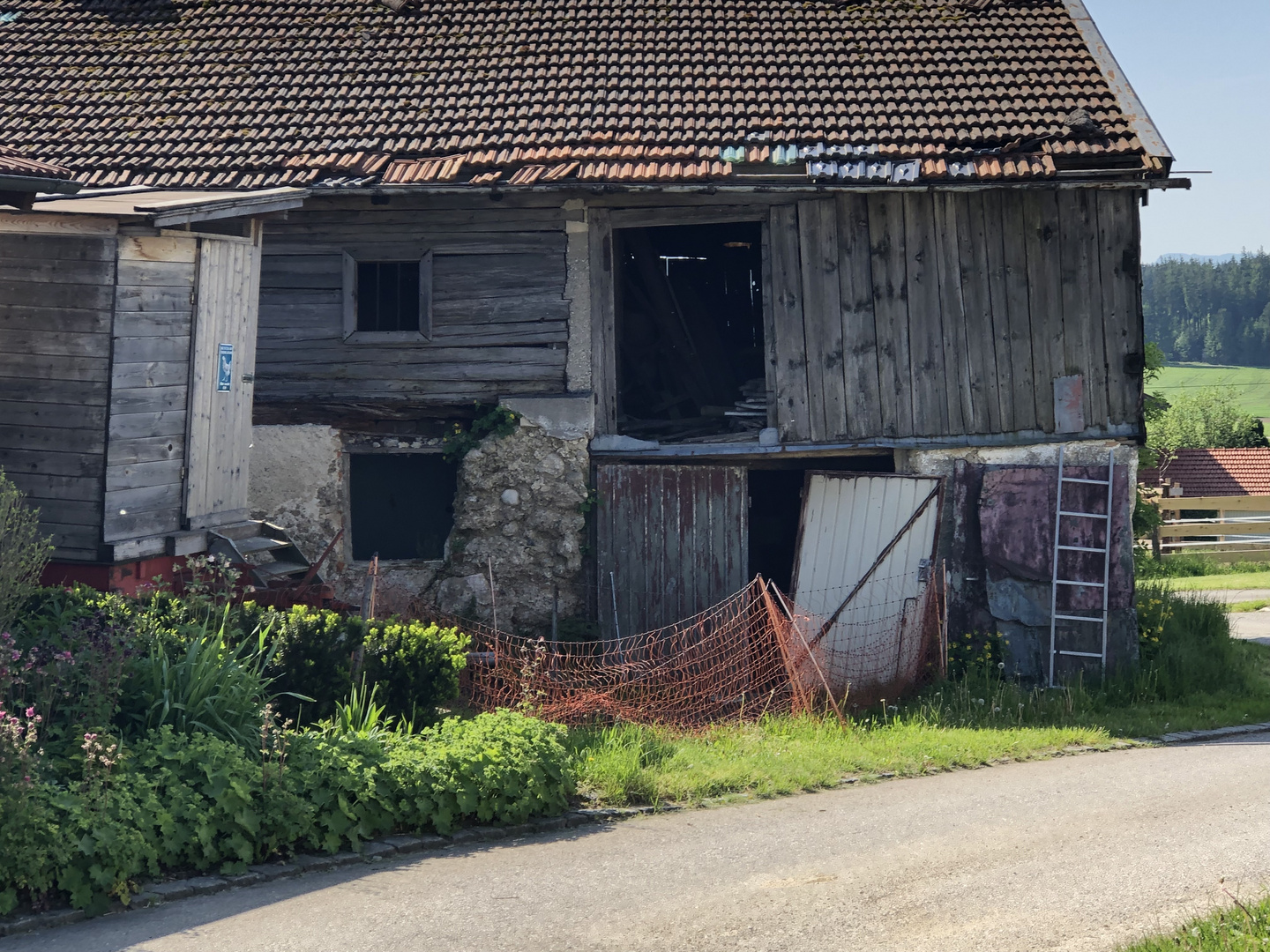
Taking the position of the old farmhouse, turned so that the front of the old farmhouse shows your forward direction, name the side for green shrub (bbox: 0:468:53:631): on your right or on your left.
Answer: on your right

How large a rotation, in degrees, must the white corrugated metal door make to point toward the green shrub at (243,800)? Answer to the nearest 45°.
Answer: approximately 45° to its right

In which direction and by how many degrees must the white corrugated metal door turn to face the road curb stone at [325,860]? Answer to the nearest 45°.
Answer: approximately 45° to its right

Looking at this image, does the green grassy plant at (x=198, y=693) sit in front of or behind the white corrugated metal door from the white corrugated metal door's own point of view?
in front

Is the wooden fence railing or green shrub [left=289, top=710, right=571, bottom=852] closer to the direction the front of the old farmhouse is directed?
the green shrub

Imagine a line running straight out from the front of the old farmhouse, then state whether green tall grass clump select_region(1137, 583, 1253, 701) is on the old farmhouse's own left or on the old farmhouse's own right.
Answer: on the old farmhouse's own left

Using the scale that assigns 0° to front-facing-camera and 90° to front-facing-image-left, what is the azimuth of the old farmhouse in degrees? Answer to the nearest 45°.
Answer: approximately 0°

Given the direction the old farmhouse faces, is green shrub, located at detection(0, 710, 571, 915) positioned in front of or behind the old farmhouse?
in front

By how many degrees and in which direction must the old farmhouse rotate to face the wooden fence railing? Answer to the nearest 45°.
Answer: approximately 135° to its left

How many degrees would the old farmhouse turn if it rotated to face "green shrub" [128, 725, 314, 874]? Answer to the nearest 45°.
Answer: approximately 45° to its right

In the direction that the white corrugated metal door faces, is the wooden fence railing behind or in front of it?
behind
